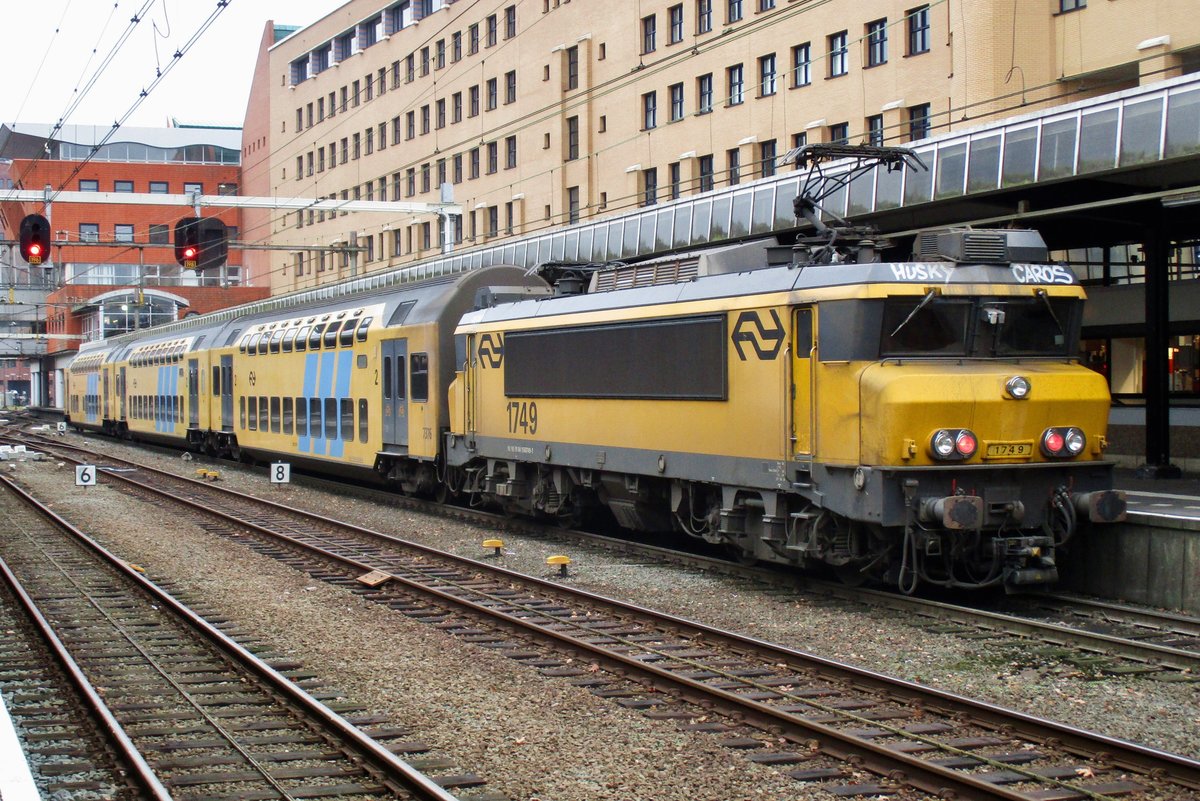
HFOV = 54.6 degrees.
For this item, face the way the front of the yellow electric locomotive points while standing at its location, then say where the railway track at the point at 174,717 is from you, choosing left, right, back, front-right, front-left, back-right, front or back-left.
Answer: right

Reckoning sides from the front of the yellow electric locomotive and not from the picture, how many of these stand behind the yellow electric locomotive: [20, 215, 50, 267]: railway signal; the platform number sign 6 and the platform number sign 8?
3

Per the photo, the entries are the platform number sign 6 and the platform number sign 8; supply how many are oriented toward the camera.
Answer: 2

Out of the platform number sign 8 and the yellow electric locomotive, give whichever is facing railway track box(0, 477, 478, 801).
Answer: the platform number sign 8

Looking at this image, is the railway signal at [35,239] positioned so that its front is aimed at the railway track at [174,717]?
yes

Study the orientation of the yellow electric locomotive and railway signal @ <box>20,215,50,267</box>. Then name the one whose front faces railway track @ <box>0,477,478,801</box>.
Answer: the railway signal

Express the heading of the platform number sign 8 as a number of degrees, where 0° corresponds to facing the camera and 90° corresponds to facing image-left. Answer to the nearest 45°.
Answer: approximately 0°

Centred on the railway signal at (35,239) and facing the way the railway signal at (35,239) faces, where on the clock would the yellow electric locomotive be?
The yellow electric locomotive is roughly at 11 o'clock from the railway signal.

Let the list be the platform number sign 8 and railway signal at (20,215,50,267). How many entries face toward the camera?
2

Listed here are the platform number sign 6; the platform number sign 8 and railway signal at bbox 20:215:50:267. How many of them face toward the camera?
3
